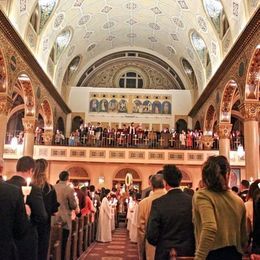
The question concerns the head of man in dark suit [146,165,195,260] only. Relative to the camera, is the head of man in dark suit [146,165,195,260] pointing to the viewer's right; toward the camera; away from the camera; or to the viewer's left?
away from the camera

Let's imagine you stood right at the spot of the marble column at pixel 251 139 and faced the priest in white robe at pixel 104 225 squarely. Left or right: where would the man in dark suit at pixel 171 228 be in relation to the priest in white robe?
left

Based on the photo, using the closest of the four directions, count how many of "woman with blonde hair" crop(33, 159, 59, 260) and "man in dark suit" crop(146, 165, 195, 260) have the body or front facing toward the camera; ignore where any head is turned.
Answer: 0

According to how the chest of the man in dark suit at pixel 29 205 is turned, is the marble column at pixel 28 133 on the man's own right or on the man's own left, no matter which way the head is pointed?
on the man's own left

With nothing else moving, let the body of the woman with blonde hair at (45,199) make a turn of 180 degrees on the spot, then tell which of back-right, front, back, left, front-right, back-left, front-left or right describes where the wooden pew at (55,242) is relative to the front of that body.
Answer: back-right

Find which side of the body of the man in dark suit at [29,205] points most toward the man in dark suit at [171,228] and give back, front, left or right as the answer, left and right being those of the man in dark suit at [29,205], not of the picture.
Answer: right

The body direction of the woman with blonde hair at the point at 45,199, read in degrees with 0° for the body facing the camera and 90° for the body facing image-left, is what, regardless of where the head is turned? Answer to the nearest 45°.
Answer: approximately 225°

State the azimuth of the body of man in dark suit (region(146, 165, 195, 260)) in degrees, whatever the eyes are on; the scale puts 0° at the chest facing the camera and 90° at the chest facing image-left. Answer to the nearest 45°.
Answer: approximately 180°

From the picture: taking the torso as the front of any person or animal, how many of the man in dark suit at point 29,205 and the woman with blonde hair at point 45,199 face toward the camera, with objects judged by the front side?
0
